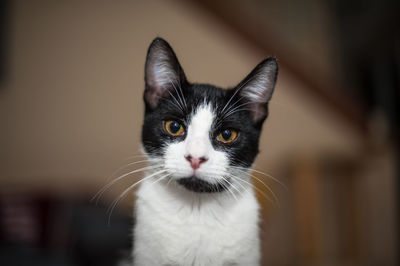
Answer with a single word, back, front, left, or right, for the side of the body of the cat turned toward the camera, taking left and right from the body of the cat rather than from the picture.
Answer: front
